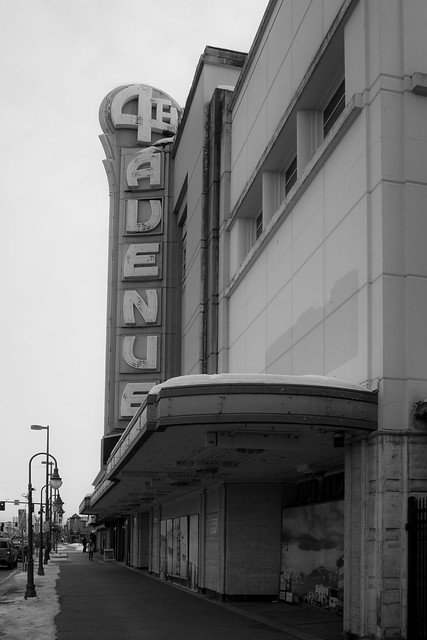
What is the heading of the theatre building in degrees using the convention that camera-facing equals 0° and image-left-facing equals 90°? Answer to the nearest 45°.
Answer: approximately 45°
